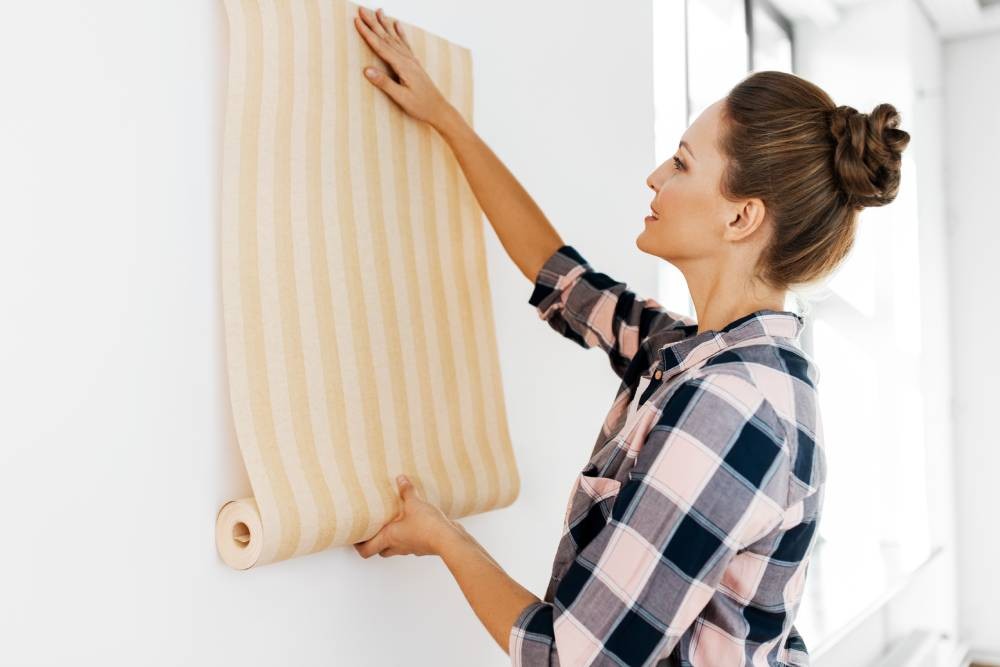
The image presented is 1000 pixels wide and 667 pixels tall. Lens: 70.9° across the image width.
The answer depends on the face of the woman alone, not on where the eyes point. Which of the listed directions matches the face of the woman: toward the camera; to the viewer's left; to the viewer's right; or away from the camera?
to the viewer's left

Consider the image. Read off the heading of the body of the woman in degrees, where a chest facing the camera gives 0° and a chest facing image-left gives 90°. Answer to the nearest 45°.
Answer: approximately 90°
